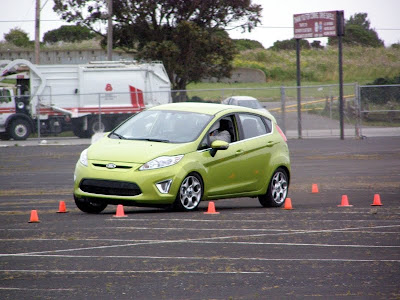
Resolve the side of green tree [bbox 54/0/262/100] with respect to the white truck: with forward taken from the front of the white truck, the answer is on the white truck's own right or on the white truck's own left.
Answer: on the white truck's own right

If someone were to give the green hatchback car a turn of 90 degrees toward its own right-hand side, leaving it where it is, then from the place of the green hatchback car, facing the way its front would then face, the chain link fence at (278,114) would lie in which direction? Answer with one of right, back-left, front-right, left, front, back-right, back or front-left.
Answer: front-right

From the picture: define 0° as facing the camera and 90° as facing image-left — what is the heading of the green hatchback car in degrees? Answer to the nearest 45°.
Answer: approximately 45°

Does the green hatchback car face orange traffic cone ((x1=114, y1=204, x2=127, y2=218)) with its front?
yes

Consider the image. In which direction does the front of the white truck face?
to the viewer's left

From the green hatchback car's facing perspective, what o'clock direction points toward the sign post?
The sign post is roughly at 5 o'clock from the green hatchback car.

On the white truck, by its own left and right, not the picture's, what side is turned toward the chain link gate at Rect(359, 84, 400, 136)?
back

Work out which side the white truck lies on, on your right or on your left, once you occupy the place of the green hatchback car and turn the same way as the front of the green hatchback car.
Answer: on your right

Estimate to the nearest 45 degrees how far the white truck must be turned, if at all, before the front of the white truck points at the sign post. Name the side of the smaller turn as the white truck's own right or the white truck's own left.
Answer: approximately 180°

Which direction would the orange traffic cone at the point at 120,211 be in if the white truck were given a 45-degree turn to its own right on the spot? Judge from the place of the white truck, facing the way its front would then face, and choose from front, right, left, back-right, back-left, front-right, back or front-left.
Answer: back-left
